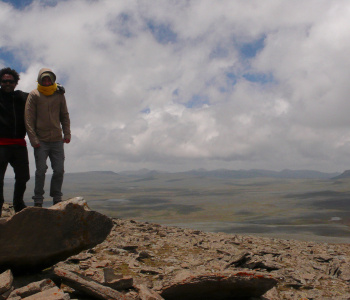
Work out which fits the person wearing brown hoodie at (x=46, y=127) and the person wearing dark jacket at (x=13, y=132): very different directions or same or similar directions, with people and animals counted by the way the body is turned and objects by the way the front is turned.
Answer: same or similar directions

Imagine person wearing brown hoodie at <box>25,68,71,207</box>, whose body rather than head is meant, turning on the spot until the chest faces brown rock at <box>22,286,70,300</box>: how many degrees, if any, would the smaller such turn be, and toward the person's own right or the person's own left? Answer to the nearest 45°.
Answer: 0° — they already face it

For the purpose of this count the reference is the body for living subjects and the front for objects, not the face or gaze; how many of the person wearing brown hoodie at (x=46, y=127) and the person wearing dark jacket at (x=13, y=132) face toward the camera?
2

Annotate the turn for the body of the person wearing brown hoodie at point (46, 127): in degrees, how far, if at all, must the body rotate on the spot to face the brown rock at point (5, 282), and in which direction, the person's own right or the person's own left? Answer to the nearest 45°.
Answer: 0° — they already face it

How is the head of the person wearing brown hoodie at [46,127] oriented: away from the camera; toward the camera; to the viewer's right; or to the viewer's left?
toward the camera

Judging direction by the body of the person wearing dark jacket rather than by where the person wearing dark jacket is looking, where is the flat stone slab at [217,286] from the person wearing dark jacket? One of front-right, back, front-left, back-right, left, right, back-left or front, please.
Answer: front-left

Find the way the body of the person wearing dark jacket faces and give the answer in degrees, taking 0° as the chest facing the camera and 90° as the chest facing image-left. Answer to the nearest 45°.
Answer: approximately 0°

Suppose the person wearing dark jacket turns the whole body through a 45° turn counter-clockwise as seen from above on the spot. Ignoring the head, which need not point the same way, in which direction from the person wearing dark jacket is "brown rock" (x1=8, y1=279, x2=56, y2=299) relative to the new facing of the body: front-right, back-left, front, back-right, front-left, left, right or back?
front-right

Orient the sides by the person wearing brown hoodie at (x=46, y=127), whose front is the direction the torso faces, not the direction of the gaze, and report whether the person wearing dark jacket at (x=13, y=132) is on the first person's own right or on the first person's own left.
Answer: on the first person's own right

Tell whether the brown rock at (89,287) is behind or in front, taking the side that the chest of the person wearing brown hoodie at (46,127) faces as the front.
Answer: in front

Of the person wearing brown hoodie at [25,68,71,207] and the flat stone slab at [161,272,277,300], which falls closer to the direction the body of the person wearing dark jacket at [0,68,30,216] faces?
the flat stone slab

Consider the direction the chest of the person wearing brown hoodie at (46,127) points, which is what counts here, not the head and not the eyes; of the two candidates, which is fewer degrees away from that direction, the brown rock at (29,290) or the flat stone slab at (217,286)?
the brown rock

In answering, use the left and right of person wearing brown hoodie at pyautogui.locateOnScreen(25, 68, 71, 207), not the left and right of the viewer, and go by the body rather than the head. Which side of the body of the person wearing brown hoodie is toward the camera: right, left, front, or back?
front
